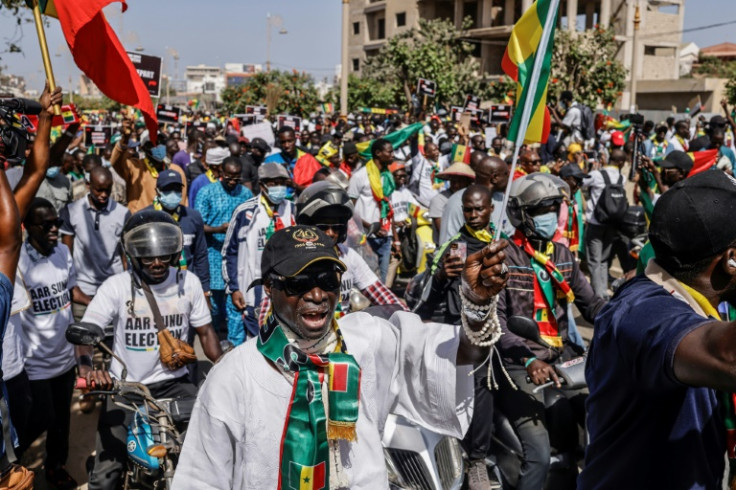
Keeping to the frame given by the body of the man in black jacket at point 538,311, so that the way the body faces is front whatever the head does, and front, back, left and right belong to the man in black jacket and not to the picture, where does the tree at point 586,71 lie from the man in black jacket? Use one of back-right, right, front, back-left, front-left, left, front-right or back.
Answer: back-left

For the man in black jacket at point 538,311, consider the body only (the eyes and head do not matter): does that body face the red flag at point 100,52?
no

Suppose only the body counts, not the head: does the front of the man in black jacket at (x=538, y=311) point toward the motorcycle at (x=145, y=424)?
no

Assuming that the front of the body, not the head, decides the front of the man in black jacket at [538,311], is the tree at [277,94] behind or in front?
behind

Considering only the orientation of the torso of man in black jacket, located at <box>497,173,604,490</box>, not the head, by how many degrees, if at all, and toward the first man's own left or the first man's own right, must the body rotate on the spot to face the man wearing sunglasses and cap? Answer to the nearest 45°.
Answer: approximately 45° to the first man's own right

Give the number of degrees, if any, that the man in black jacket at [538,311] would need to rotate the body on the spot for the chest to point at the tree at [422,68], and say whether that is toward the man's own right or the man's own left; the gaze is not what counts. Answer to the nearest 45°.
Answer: approximately 135° to the man's own left

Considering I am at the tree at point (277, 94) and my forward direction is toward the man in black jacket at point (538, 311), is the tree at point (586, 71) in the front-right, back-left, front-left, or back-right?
front-left

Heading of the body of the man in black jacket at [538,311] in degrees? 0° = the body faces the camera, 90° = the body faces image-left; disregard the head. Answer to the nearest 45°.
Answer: approximately 315°
